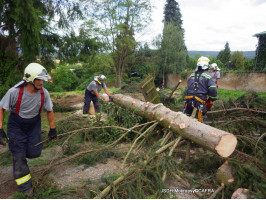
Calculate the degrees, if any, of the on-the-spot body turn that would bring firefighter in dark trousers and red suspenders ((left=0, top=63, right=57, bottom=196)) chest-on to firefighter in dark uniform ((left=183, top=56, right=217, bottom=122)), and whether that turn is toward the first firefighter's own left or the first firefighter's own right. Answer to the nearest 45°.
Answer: approximately 45° to the first firefighter's own left

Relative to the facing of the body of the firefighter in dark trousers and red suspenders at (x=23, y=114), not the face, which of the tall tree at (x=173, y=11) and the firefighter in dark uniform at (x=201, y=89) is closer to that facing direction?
the firefighter in dark uniform

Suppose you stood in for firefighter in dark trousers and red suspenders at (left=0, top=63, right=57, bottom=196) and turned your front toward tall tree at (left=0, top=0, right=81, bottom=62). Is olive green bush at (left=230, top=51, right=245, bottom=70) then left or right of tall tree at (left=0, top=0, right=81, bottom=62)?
right

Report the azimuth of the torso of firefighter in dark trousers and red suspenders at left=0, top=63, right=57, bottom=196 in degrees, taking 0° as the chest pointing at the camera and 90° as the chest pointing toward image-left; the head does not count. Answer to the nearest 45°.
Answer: approximately 315°

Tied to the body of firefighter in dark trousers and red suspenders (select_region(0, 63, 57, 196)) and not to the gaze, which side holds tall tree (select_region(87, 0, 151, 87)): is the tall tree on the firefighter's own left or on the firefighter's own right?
on the firefighter's own left

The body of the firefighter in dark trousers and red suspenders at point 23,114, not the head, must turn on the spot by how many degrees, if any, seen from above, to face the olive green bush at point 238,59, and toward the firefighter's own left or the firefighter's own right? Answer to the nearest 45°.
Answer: approximately 90° to the firefighter's own left

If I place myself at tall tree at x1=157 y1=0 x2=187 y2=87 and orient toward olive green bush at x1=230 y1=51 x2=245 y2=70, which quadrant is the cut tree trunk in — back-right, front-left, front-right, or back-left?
back-right

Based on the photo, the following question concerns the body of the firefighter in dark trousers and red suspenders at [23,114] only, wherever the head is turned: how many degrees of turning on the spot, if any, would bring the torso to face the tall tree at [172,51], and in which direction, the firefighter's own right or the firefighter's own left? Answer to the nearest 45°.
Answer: approximately 90° to the firefighter's own left

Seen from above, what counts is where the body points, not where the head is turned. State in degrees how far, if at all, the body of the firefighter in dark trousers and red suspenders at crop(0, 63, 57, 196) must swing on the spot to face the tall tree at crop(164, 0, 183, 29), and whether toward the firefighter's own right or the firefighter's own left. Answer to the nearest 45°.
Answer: approximately 90° to the firefighter's own left
